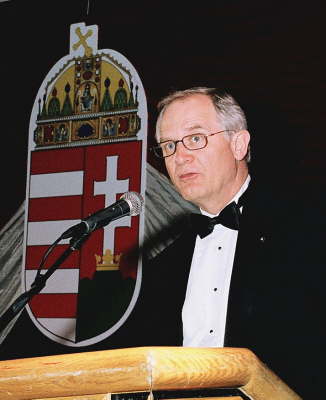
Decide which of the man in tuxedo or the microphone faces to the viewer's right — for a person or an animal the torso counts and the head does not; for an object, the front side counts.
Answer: the microphone

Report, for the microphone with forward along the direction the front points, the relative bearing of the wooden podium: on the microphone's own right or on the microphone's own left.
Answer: on the microphone's own right

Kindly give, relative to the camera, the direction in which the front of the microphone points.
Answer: facing to the right of the viewer

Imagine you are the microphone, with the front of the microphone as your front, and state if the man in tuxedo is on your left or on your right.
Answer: on your left

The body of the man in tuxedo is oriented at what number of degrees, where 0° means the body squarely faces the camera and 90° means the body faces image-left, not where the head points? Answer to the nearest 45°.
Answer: approximately 45°

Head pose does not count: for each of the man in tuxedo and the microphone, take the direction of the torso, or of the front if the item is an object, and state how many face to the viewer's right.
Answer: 1

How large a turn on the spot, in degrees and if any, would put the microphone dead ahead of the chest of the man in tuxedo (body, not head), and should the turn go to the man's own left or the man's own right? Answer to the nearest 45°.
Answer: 0° — they already face it
